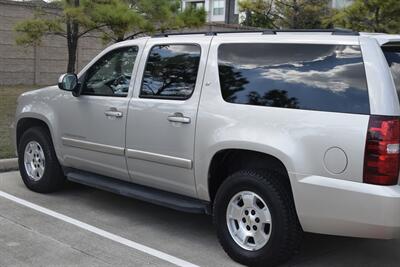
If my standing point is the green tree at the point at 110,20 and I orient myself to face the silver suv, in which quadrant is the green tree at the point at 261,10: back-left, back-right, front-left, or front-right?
back-left

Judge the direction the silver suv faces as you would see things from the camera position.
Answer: facing away from the viewer and to the left of the viewer

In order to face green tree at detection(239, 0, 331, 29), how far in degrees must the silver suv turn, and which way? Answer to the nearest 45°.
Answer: approximately 45° to its right

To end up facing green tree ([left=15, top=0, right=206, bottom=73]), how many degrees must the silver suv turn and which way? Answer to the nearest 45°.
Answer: approximately 45° to its right

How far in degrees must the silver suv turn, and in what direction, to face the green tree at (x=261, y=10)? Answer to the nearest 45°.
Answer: approximately 45° to its right
